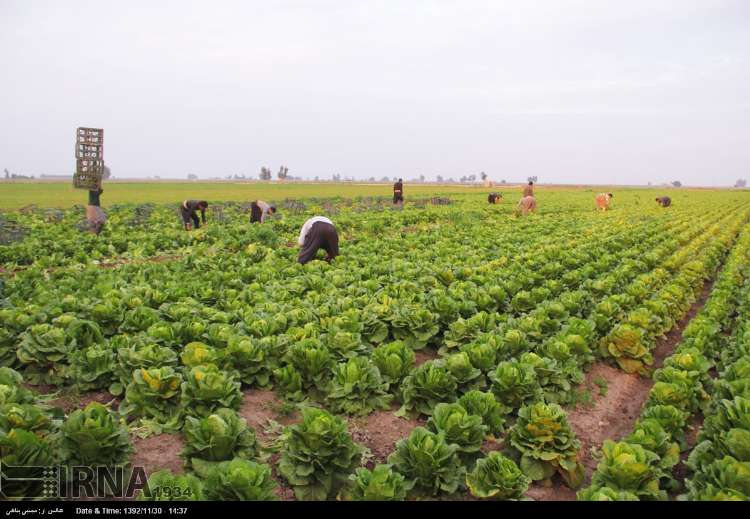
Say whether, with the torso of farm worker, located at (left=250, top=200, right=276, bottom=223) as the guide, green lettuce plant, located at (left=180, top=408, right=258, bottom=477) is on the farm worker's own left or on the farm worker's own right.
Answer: on the farm worker's own right

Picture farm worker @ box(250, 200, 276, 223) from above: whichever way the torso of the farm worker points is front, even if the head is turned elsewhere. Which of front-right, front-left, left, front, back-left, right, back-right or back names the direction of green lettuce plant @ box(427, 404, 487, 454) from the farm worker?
right

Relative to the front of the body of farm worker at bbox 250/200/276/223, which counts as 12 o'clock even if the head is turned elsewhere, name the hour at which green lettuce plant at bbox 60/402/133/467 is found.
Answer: The green lettuce plant is roughly at 3 o'clock from the farm worker.

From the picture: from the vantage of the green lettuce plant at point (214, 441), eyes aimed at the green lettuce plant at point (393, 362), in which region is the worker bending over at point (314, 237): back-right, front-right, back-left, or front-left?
front-left

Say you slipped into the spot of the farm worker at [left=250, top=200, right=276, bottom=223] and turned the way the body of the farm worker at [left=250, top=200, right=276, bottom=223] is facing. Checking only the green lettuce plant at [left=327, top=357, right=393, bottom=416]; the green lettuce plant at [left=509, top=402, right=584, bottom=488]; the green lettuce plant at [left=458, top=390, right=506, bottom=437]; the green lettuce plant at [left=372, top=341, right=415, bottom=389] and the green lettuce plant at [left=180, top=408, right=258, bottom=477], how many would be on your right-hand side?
5

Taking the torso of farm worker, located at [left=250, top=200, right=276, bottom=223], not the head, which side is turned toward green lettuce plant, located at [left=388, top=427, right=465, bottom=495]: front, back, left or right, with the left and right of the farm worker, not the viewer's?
right

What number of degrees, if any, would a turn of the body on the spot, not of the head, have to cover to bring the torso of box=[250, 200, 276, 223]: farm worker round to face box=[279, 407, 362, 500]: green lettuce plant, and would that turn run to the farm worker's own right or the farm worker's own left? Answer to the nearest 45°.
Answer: approximately 90° to the farm worker's own right

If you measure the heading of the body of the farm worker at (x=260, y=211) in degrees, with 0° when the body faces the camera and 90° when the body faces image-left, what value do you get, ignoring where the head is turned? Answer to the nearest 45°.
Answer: approximately 270°

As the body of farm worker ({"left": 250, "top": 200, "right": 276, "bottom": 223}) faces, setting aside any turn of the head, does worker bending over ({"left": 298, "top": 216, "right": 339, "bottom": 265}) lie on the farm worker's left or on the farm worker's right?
on the farm worker's right

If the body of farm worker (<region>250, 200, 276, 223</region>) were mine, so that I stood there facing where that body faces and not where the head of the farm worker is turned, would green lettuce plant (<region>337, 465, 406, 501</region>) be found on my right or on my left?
on my right

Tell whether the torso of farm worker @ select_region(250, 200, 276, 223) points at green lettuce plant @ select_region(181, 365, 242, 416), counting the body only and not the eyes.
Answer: no

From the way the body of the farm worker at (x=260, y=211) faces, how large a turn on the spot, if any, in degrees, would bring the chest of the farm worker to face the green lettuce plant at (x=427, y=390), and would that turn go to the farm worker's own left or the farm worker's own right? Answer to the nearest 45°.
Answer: approximately 90° to the farm worker's own right

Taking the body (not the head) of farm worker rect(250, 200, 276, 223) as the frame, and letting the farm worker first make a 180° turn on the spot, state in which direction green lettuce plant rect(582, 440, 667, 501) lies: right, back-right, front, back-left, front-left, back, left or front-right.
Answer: left

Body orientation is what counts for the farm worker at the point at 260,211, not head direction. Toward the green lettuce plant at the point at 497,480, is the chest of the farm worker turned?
no
